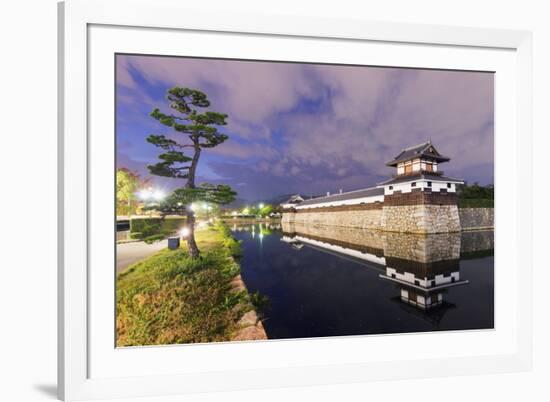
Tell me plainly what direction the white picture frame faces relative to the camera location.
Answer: facing the viewer and to the right of the viewer
